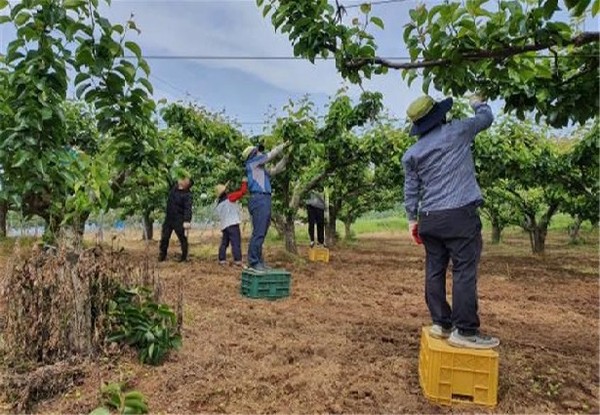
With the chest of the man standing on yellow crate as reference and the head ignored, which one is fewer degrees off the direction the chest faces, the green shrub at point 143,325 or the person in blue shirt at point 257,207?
the person in blue shirt

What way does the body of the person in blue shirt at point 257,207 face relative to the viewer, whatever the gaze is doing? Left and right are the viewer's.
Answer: facing to the right of the viewer

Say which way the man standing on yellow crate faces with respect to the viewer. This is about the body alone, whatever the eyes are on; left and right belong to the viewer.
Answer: facing away from the viewer and to the right of the viewer

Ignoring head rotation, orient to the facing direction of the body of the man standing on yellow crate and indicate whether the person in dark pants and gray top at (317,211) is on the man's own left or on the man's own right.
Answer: on the man's own left

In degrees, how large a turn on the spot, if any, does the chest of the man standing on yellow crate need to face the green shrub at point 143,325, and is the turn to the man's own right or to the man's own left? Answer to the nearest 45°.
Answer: approximately 135° to the man's own left

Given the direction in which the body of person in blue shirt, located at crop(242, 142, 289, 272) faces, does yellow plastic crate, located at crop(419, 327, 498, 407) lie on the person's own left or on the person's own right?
on the person's own right

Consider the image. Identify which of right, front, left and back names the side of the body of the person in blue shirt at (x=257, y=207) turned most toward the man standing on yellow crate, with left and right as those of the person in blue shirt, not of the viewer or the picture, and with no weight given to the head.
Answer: right
